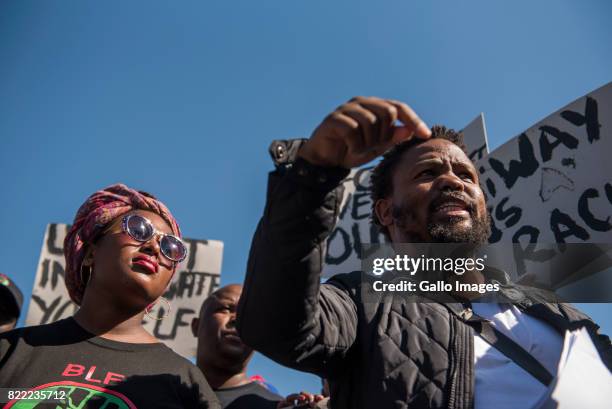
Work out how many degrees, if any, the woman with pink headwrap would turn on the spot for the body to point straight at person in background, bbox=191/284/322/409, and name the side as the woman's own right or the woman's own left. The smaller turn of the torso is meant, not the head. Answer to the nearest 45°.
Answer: approximately 135° to the woman's own left

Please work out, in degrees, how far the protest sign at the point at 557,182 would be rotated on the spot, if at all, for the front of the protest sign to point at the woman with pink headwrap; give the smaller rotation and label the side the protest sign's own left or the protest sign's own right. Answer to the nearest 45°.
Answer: approximately 45° to the protest sign's own right

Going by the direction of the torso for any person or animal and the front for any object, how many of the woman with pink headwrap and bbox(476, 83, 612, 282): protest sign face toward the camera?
2

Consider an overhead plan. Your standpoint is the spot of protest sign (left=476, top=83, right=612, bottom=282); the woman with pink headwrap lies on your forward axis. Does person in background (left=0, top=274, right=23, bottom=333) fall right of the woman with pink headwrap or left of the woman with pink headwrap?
right

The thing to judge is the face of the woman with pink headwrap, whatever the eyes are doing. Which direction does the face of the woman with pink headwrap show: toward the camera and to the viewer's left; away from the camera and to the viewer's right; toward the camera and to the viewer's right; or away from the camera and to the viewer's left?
toward the camera and to the viewer's right

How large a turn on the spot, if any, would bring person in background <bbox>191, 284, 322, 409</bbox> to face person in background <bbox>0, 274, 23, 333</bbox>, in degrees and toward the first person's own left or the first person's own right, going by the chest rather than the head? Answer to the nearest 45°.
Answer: approximately 135° to the first person's own right

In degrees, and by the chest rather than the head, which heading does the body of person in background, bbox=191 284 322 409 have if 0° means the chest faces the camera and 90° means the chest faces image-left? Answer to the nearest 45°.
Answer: approximately 315°

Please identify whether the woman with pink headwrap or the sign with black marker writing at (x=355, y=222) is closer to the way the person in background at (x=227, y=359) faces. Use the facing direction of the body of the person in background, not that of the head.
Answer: the woman with pink headwrap

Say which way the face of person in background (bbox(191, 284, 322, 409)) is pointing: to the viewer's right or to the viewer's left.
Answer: to the viewer's right

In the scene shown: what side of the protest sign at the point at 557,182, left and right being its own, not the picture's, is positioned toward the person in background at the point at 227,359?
right
